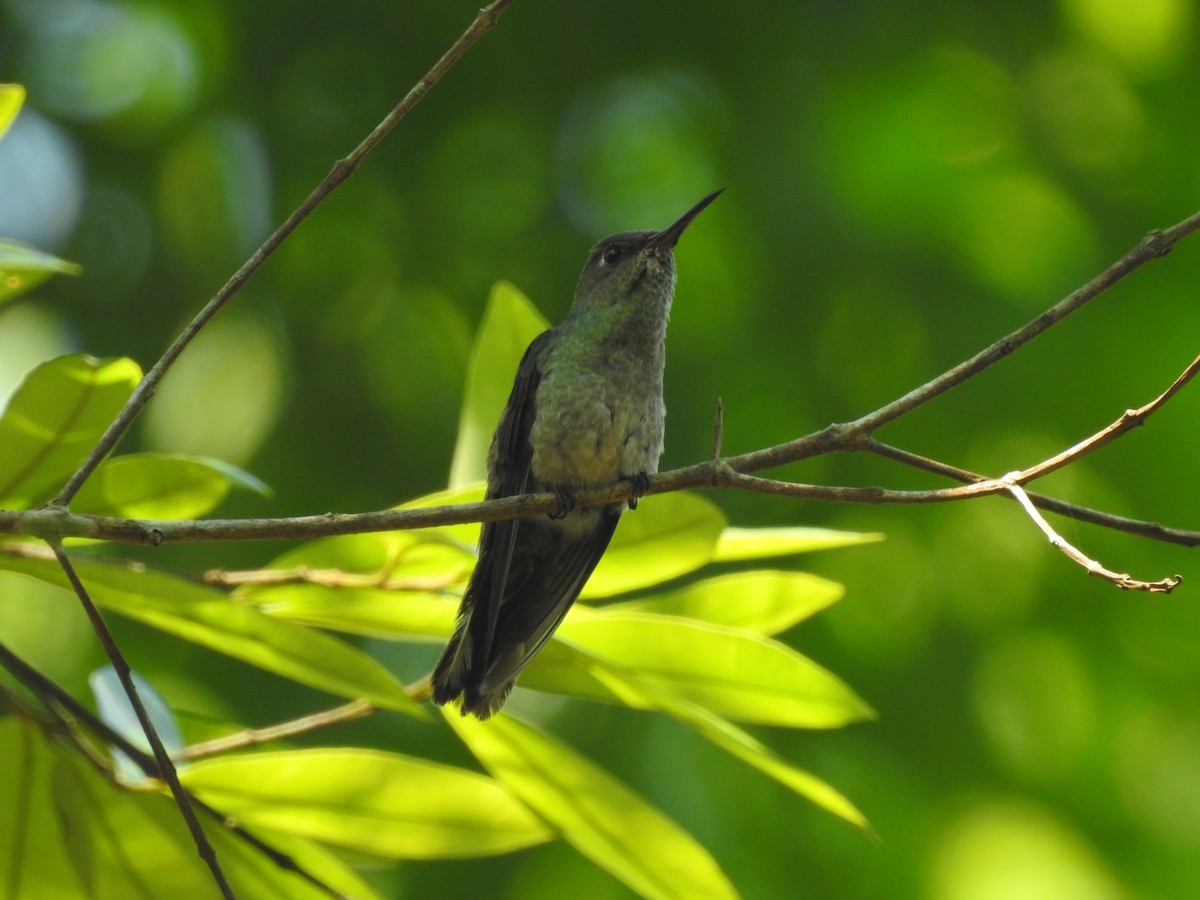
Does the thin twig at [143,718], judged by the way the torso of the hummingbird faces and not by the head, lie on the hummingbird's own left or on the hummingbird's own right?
on the hummingbird's own right

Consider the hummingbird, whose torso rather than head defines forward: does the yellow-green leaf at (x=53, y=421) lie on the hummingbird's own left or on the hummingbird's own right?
on the hummingbird's own right

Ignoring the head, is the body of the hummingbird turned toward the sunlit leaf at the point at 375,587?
no

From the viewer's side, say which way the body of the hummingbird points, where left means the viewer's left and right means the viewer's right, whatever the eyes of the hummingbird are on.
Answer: facing the viewer and to the right of the viewer

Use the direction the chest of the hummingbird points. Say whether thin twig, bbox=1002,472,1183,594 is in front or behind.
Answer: in front

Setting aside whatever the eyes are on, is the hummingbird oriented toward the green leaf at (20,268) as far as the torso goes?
no
